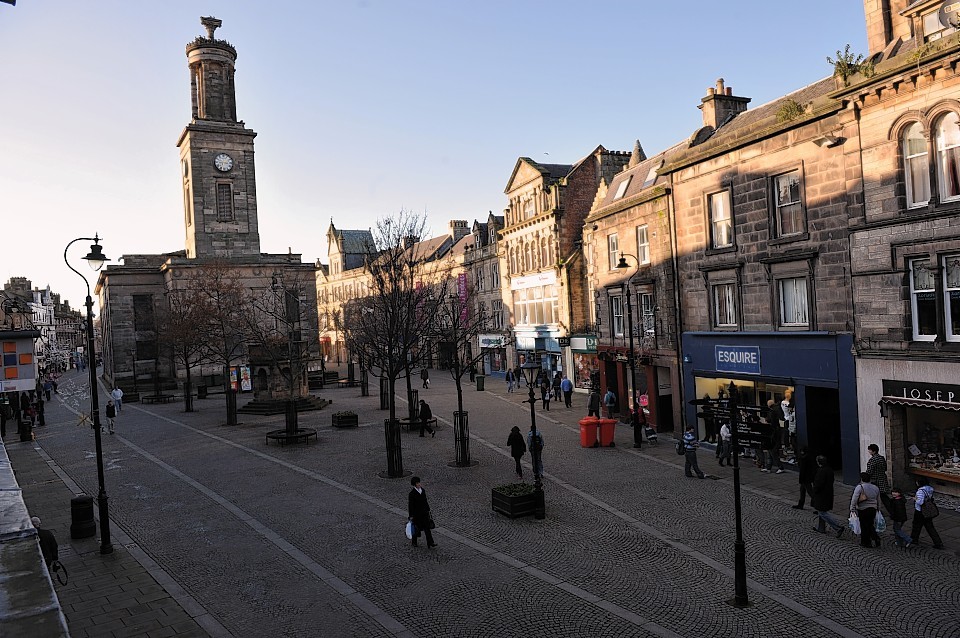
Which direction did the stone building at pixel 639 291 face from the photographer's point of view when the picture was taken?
facing the viewer and to the left of the viewer

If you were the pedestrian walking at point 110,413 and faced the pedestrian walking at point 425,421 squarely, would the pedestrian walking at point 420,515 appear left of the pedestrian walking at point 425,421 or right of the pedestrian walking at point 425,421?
right

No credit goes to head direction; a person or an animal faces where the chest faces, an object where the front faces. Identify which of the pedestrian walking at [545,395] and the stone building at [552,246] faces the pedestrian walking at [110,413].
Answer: the stone building

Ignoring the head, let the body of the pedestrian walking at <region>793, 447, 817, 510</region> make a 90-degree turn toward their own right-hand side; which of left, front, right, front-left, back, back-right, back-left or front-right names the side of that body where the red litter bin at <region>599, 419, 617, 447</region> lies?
front

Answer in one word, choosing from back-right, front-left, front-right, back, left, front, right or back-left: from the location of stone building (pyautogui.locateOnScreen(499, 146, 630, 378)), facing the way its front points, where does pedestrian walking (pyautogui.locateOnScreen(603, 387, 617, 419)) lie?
front-left
